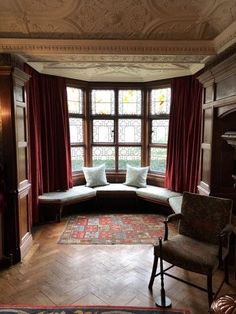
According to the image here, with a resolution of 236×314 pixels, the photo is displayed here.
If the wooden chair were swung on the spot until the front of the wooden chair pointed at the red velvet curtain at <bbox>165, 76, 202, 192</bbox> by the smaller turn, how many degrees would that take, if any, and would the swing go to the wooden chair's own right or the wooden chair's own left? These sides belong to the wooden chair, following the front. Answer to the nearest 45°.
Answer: approximately 135° to the wooden chair's own right

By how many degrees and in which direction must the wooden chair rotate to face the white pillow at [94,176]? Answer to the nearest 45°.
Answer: approximately 90° to its right

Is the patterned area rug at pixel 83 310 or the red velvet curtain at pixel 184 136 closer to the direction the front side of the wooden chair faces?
the patterned area rug

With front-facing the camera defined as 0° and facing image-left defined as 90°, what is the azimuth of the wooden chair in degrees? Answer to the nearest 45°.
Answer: approximately 45°

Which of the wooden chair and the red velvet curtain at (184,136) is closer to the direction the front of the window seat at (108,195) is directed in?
the wooden chair

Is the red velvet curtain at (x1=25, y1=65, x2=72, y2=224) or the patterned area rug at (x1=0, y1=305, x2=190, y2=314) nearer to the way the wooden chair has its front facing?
the patterned area rug

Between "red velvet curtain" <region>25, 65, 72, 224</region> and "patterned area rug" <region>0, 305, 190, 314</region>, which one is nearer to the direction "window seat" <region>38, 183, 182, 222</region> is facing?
the patterned area rug

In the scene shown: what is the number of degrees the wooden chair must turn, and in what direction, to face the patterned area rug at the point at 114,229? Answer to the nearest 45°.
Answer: approximately 90° to its right

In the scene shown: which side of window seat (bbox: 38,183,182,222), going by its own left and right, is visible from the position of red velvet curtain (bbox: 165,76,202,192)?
left

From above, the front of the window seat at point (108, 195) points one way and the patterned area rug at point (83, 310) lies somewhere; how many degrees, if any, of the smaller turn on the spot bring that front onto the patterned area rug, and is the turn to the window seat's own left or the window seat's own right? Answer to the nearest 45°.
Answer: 0° — it already faces it

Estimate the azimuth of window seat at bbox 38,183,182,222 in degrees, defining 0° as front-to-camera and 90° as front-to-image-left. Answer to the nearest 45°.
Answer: approximately 0°
